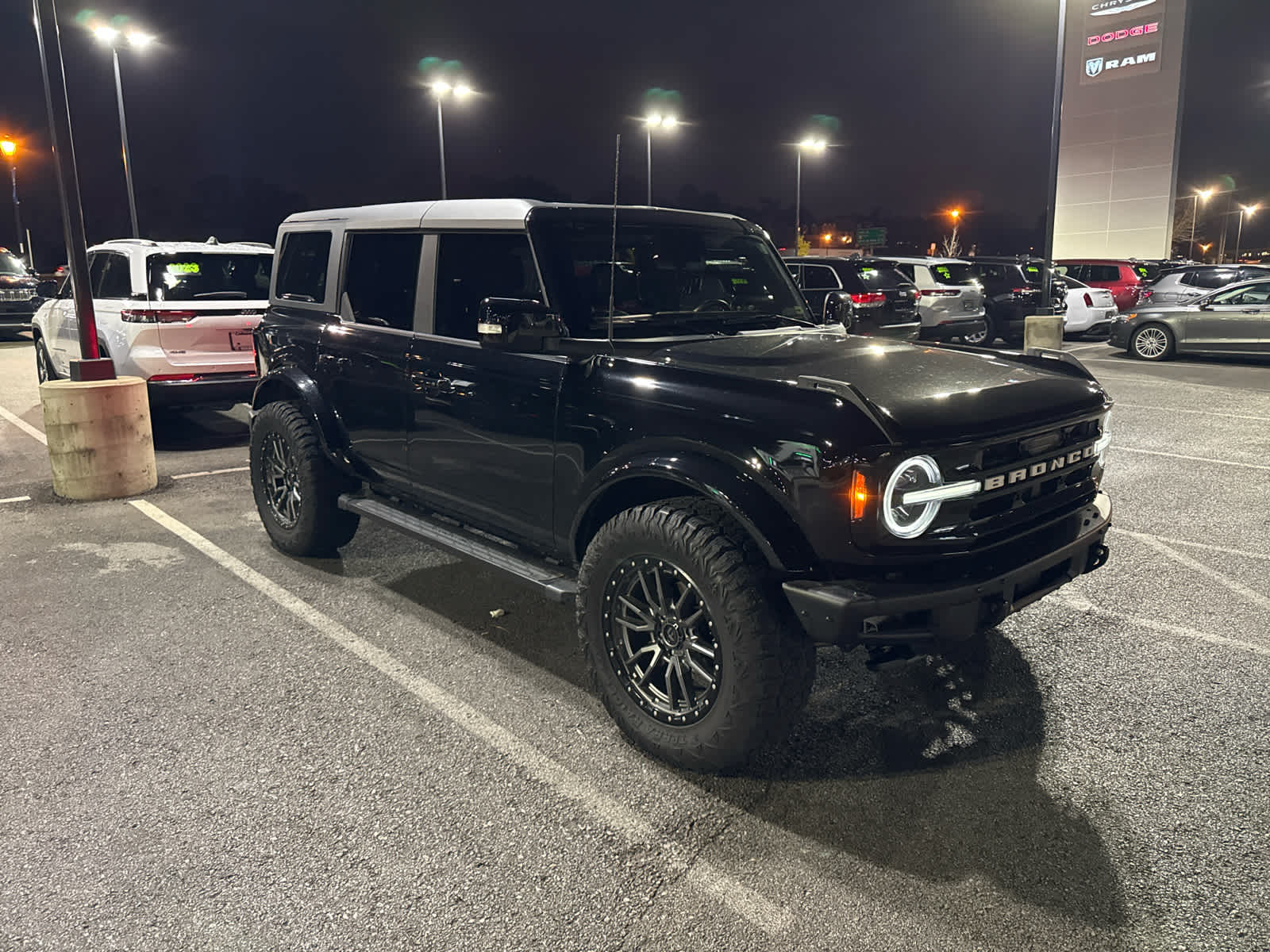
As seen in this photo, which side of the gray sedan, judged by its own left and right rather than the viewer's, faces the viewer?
left

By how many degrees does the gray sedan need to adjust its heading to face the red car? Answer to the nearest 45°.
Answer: approximately 90° to its right

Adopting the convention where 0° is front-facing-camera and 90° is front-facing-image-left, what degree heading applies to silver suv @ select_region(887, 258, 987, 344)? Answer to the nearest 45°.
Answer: approximately 135°

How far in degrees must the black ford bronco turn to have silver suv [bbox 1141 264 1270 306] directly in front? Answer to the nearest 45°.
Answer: approximately 90° to its left

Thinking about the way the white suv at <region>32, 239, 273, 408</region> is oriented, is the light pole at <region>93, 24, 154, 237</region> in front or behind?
in front

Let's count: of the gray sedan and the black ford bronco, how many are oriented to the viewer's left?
1

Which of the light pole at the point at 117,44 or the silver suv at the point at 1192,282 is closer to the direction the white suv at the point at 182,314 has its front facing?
the light pole

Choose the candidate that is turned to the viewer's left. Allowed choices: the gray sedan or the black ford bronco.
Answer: the gray sedan

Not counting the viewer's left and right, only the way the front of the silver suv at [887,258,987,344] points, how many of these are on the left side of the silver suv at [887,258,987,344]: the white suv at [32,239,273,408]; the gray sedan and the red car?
1

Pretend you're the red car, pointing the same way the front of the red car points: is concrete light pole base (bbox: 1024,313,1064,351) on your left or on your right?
on your left

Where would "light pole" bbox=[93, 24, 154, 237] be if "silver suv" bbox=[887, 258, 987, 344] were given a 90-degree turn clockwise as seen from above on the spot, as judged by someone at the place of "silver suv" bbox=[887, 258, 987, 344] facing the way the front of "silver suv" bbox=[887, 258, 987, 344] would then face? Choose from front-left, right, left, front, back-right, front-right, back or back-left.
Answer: back-left

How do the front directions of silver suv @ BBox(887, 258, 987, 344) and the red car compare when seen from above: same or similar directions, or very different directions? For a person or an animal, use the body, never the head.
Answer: same or similar directions

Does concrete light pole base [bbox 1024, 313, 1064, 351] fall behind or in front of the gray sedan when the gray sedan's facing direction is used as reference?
in front
